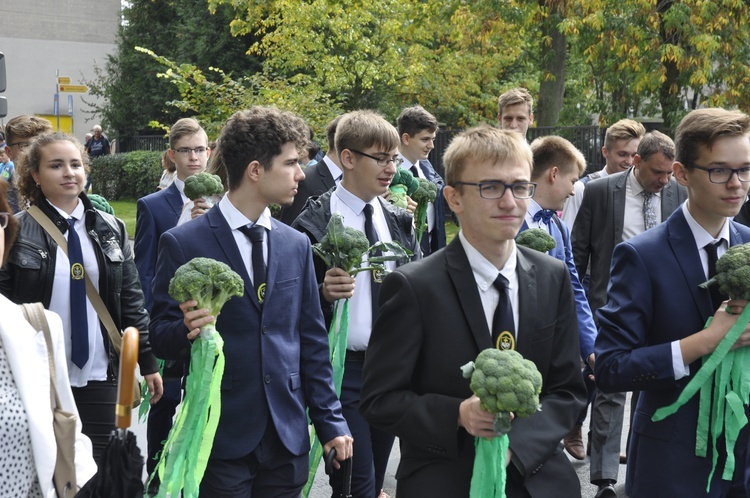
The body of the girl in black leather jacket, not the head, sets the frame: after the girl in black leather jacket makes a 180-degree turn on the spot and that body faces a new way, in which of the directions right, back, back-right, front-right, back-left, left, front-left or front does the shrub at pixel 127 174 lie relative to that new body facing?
front-right

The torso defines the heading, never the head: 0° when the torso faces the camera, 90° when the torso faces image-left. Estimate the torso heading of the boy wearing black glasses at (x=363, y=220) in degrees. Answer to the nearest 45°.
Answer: approximately 315°

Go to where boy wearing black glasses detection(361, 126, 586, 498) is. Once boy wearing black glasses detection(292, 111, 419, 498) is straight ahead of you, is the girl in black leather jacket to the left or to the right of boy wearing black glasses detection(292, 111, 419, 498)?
left

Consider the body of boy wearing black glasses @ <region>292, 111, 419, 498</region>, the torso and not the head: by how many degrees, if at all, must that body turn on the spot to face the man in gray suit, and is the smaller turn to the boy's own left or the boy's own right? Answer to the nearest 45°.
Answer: approximately 90° to the boy's own left

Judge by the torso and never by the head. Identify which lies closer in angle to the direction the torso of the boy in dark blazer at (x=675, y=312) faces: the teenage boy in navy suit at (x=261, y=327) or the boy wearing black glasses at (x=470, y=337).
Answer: the boy wearing black glasses

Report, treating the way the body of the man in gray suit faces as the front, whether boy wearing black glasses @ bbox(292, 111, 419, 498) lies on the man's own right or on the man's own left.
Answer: on the man's own right

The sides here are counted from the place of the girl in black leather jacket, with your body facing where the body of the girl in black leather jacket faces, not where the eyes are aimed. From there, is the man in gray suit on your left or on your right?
on your left
